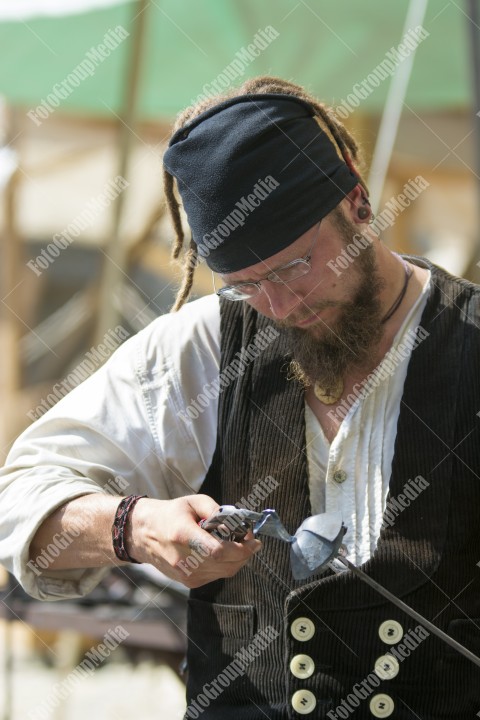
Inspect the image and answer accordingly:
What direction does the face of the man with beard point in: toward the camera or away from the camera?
toward the camera

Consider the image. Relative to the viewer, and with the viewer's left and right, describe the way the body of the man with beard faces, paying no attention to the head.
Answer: facing the viewer

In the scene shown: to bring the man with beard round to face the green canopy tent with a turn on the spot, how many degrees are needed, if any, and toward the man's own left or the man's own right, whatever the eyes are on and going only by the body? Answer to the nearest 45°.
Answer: approximately 135° to the man's own right
